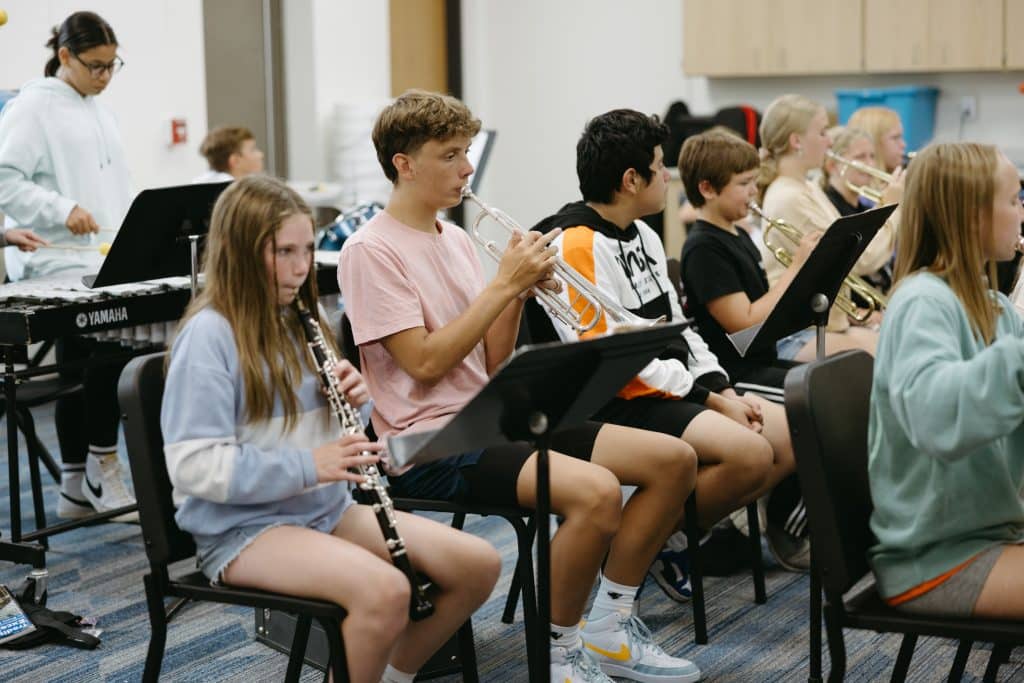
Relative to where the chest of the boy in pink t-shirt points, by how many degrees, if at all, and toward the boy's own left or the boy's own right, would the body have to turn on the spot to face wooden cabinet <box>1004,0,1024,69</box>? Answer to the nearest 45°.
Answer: approximately 45° to the boy's own left

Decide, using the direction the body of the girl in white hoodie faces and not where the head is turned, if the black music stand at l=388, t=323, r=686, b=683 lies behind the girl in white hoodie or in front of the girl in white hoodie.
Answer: in front

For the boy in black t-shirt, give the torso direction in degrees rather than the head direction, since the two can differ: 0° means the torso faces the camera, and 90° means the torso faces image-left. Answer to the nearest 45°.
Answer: approximately 270°

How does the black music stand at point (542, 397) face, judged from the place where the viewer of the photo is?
facing away from the viewer and to the left of the viewer

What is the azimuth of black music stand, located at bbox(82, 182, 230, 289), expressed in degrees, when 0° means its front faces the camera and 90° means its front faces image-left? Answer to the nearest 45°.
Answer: approximately 135°

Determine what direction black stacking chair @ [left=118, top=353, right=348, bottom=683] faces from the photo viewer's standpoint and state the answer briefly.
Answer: facing to the right of the viewer

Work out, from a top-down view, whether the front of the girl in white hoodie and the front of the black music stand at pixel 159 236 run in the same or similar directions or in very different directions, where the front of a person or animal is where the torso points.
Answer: very different directions

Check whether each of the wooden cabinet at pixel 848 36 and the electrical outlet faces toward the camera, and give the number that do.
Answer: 2

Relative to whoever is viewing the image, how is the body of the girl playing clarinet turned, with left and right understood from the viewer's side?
facing the viewer and to the right of the viewer

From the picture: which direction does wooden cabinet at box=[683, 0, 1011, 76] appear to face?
toward the camera

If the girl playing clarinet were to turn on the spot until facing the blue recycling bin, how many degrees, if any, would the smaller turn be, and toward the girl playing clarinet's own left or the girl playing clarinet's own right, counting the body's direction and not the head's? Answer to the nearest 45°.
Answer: approximately 90° to the girl playing clarinet's own left

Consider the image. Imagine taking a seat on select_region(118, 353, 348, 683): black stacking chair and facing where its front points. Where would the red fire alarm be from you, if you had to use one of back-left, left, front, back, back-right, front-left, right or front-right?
left

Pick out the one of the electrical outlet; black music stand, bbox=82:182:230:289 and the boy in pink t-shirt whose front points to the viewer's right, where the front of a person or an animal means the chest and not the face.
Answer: the boy in pink t-shirt

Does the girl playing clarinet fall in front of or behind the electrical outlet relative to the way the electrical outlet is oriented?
in front

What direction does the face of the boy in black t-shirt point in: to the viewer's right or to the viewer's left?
to the viewer's right

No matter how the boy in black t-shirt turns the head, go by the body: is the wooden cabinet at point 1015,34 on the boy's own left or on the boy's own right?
on the boy's own left
